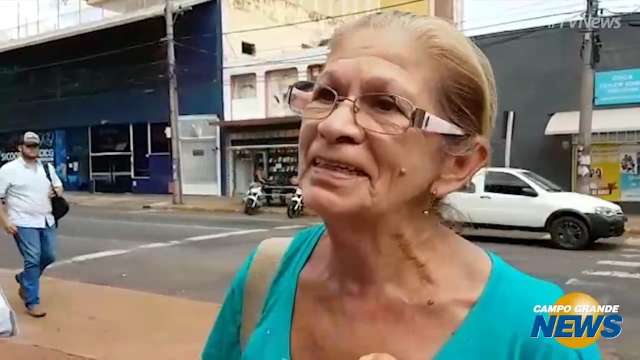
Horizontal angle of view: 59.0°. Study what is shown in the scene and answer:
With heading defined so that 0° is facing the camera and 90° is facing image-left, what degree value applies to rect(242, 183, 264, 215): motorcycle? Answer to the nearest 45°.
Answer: approximately 45°

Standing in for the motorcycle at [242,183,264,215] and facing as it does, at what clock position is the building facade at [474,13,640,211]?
The building facade is roughly at 8 o'clock from the motorcycle.

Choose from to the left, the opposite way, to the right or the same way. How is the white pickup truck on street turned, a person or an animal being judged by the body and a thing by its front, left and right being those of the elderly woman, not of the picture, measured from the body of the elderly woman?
to the left

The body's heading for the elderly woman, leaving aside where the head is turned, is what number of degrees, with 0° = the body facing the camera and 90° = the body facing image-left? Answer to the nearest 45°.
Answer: approximately 45°

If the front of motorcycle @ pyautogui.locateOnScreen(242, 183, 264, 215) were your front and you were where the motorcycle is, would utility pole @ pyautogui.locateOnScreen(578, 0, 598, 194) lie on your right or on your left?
on your left

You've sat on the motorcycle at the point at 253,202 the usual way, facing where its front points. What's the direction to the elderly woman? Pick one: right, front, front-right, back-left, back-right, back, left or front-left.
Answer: front-left

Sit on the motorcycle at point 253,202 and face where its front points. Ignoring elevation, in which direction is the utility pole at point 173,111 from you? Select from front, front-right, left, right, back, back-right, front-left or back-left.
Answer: right

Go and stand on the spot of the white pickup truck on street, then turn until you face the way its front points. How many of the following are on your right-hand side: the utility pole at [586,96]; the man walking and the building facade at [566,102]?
1

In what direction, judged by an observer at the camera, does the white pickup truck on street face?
facing the viewer and to the right of the viewer

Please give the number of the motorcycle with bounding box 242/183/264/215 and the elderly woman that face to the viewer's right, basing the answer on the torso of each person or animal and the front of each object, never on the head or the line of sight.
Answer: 0

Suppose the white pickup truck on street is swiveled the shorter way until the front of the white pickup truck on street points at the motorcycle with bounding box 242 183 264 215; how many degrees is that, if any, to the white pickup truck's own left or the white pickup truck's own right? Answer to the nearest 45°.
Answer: approximately 180°
